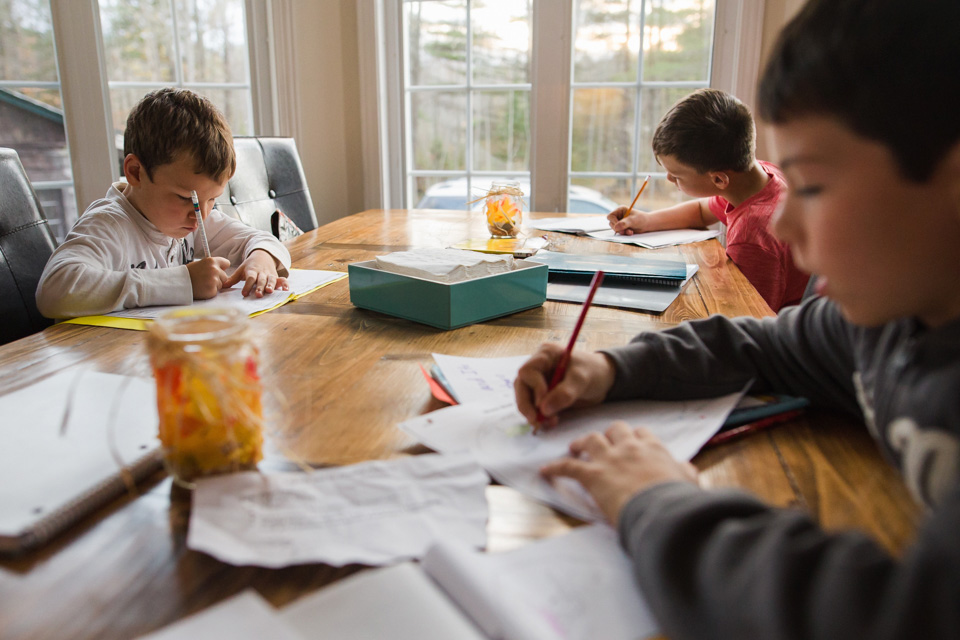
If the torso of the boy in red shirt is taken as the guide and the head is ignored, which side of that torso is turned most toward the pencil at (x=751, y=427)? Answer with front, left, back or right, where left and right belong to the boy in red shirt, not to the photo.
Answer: left

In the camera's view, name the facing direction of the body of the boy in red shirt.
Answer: to the viewer's left

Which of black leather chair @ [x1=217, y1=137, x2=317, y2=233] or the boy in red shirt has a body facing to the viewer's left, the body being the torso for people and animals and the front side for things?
the boy in red shirt

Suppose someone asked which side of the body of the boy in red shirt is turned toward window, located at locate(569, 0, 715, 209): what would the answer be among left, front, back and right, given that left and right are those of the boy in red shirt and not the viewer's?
right

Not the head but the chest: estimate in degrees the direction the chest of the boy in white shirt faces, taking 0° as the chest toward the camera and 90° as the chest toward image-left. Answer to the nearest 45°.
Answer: approximately 315°

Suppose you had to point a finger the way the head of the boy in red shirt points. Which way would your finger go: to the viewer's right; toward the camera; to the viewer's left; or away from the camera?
to the viewer's left

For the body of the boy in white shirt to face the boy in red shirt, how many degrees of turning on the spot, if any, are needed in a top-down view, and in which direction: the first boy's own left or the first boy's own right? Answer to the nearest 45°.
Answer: approximately 45° to the first boy's own left

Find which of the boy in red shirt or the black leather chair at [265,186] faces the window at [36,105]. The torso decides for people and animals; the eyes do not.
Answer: the boy in red shirt

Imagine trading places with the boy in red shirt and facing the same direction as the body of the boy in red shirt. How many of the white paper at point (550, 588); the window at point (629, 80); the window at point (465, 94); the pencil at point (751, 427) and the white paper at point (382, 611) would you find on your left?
3

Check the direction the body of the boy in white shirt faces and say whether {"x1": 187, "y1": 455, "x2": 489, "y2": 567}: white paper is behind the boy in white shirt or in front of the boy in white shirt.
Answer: in front

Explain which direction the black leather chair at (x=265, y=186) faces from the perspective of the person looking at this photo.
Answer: facing the viewer and to the right of the viewer

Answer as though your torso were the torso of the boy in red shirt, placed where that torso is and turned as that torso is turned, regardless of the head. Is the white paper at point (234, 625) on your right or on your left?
on your left

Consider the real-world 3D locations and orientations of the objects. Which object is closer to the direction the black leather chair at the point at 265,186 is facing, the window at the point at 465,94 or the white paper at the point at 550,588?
the white paper
